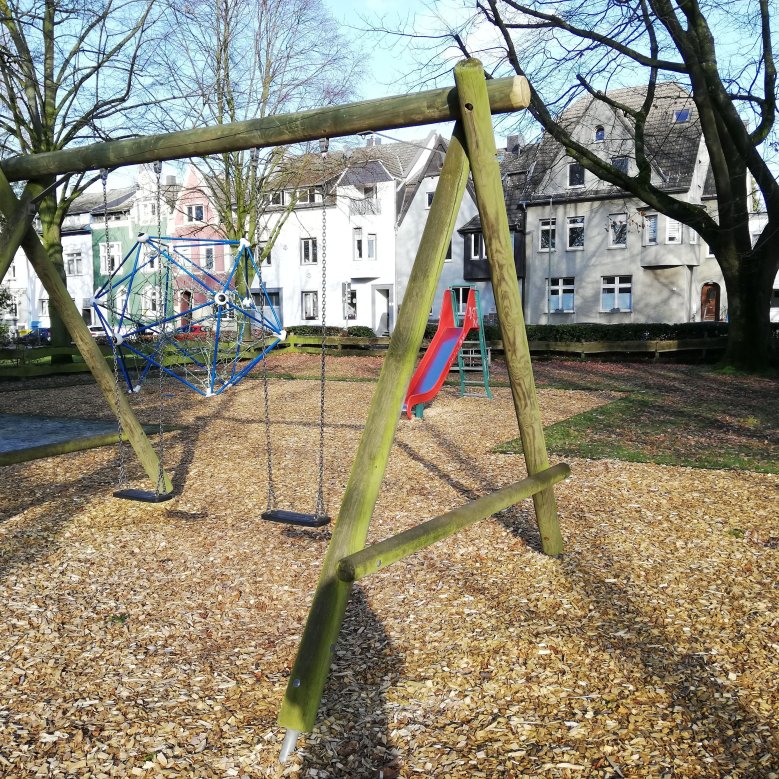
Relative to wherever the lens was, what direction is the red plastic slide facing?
facing the viewer and to the left of the viewer

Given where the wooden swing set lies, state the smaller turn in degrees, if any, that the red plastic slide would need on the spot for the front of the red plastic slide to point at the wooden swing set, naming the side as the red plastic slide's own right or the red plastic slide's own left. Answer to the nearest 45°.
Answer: approximately 45° to the red plastic slide's own left

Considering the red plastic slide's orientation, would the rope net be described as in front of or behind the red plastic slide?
in front
